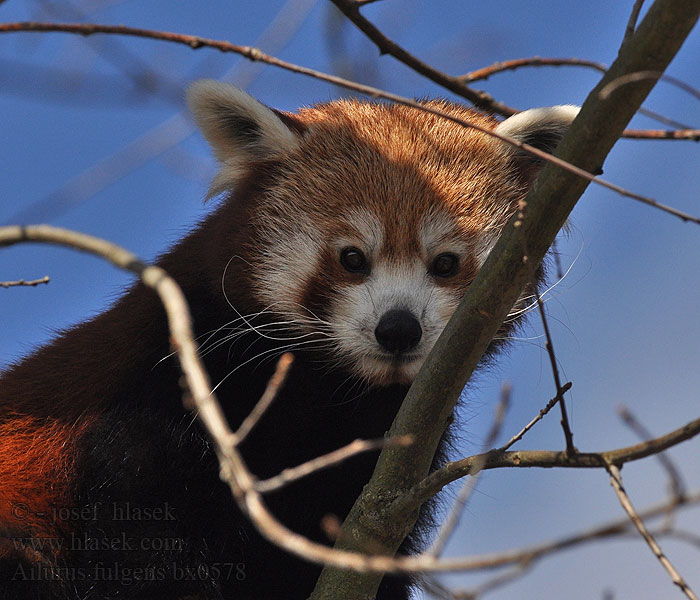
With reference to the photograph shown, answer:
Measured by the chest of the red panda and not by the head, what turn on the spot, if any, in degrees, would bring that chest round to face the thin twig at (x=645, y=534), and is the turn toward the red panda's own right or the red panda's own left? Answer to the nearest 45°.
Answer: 0° — it already faces it

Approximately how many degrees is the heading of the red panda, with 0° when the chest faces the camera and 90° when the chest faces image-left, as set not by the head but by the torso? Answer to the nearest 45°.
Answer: approximately 315°

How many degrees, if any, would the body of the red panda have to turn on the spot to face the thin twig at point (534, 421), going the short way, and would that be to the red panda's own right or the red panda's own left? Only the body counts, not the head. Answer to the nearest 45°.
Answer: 0° — it already faces it

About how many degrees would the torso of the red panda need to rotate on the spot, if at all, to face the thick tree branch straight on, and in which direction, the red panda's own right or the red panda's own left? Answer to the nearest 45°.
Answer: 0° — it already faces it
